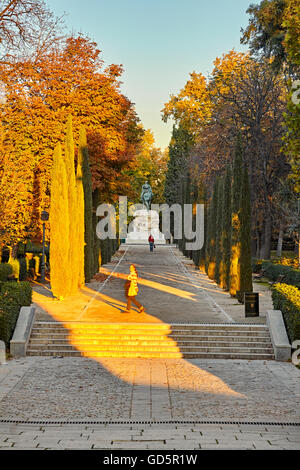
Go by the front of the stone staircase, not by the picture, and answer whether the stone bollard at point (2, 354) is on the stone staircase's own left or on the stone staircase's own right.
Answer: on the stone staircase's own right

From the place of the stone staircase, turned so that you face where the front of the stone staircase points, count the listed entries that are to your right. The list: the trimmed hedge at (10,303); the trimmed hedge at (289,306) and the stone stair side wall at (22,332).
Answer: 2

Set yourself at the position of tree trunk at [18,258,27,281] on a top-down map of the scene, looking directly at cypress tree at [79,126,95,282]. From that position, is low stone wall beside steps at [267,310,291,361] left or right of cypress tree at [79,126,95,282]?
right

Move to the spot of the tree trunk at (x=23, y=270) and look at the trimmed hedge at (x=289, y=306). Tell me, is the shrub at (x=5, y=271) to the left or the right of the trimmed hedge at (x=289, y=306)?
right

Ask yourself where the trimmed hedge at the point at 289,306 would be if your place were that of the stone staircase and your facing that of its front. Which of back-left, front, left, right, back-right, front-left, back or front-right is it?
left

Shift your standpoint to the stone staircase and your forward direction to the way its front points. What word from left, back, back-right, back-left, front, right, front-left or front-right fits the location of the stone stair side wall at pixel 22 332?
right

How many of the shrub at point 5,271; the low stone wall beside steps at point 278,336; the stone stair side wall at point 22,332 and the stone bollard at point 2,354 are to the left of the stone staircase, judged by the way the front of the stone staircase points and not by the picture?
1

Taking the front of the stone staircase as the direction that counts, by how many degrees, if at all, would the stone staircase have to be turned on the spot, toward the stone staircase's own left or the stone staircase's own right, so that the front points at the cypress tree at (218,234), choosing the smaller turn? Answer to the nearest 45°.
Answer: approximately 180°

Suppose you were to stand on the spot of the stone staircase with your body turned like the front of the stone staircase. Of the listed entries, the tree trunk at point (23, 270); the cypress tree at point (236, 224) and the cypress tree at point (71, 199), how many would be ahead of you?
0

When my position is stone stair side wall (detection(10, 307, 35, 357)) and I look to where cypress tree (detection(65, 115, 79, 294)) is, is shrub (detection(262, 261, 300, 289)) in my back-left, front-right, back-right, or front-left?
front-right

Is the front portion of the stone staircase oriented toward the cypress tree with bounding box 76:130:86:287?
no

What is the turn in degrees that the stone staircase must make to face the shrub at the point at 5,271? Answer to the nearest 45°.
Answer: approximately 135° to its right

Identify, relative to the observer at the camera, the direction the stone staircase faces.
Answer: facing the viewer

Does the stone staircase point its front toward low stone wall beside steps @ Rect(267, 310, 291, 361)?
no

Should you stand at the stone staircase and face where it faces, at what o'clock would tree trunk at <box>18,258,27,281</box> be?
The tree trunk is roughly at 5 o'clock from the stone staircase.

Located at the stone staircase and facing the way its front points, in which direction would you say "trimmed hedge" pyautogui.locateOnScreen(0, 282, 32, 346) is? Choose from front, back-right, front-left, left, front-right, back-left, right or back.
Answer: right

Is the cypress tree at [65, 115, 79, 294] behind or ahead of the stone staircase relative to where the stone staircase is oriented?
behind

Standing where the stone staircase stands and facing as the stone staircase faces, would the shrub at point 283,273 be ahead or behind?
behind
